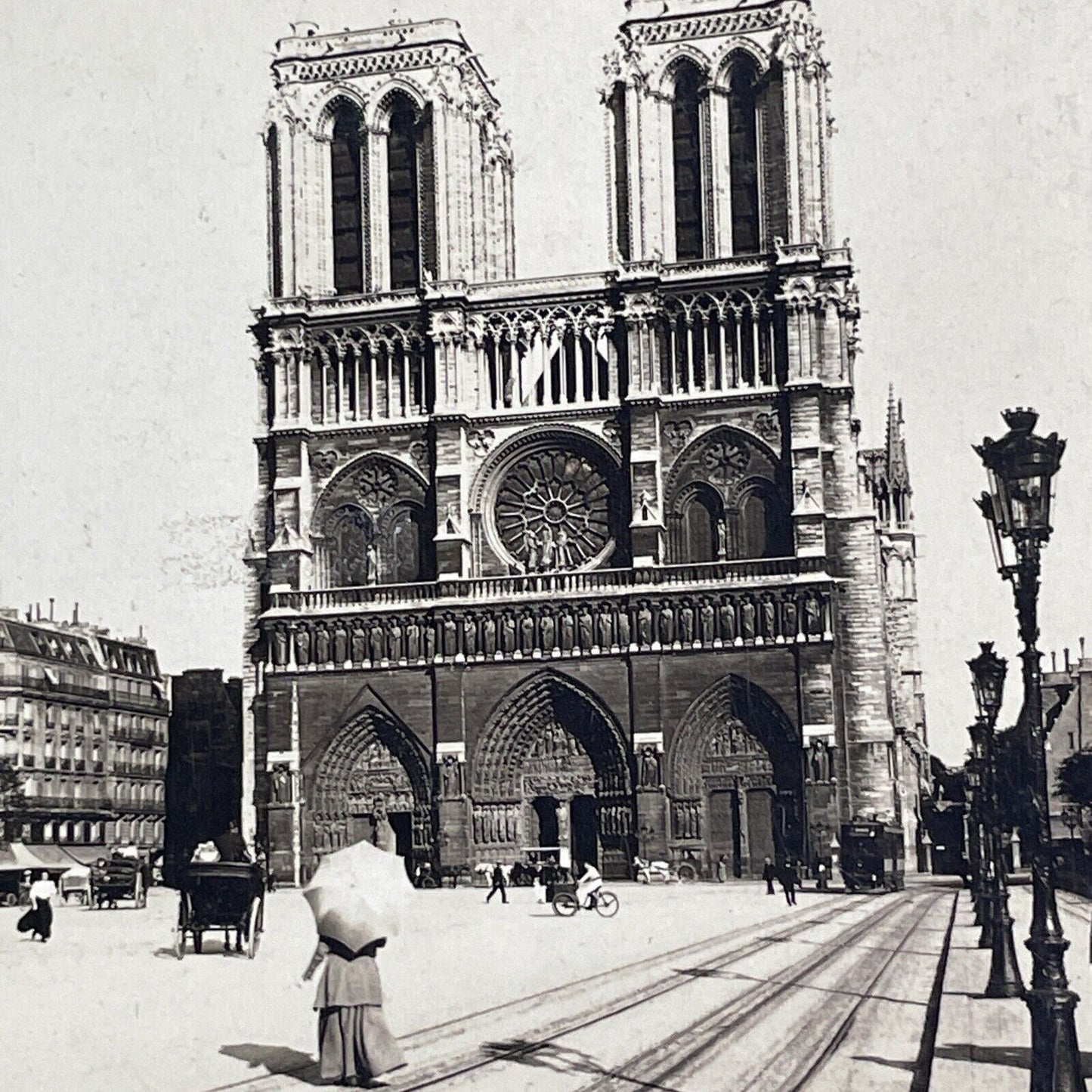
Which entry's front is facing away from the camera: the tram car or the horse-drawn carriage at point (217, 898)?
the horse-drawn carriage

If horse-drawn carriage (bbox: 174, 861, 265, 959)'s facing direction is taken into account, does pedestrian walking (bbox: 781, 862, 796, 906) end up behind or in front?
in front

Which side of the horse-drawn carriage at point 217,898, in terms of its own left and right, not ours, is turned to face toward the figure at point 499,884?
front

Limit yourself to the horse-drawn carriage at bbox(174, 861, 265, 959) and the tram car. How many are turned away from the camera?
1

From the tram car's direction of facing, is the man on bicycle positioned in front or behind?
in front

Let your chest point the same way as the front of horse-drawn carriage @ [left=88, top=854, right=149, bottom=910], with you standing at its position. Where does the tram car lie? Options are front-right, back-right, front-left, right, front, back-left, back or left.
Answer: right

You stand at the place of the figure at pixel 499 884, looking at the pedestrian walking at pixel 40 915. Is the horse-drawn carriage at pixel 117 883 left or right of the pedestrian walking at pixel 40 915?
right

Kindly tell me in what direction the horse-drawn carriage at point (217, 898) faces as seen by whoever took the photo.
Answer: facing away from the viewer

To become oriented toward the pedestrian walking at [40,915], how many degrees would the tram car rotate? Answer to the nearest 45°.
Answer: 0° — it already faces them
